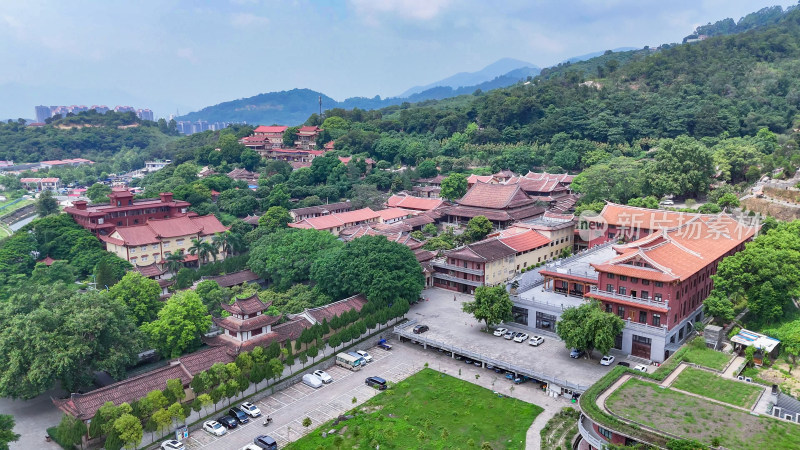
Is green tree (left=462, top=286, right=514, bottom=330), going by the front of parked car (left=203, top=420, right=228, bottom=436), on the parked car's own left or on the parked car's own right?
on the parked car's own left

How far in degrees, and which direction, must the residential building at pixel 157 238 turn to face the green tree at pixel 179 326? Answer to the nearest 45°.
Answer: approximately 45° to its right

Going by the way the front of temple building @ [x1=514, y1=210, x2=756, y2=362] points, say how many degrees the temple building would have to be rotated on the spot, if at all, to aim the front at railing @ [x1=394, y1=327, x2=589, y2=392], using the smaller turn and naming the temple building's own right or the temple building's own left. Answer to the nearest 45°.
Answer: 0° — it already faces it

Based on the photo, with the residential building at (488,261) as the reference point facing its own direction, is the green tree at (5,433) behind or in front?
in front
